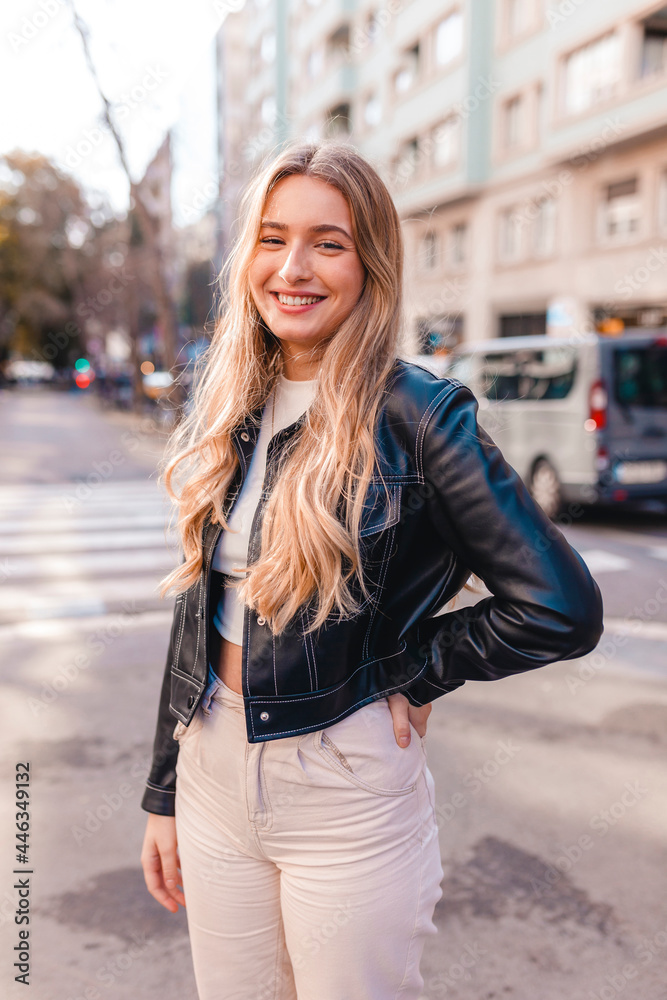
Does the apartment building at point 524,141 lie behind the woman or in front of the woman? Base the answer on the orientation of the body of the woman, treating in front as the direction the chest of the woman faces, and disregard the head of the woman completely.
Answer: behind

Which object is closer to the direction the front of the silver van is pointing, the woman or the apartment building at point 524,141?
the apartment building

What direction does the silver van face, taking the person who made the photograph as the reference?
facing away from the viewer and to the left of the viewer

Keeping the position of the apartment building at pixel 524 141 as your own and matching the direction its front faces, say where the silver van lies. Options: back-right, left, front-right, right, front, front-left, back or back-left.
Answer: front-left

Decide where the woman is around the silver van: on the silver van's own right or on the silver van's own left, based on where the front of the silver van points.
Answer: on the silver van's own left

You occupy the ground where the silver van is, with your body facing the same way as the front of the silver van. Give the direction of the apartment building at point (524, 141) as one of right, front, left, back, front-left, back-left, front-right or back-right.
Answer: front-right

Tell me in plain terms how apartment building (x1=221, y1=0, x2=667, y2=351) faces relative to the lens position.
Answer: facing the viewer and to the left of the viewer

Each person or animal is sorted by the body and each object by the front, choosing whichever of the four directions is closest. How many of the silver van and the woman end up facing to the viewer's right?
0

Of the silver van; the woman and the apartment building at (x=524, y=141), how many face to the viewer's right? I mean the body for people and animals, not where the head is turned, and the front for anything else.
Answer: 0
